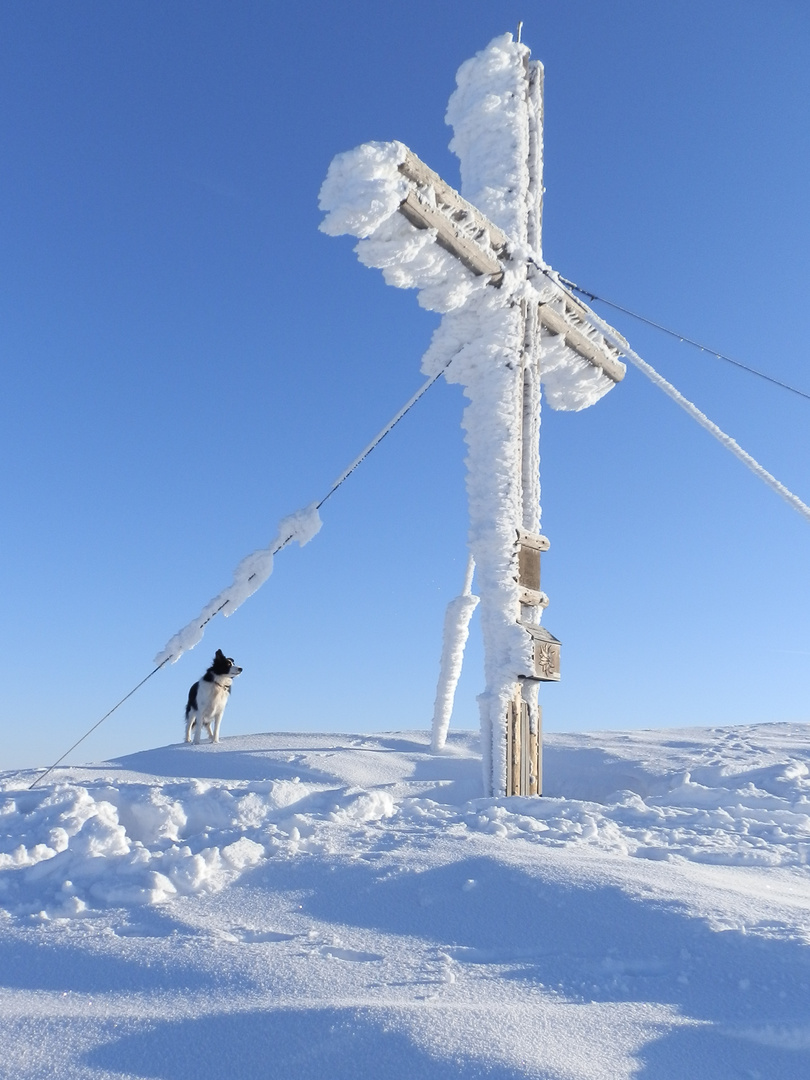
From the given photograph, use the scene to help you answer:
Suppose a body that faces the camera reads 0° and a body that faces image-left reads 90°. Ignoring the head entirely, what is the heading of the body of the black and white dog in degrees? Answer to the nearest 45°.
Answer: approximately 315°

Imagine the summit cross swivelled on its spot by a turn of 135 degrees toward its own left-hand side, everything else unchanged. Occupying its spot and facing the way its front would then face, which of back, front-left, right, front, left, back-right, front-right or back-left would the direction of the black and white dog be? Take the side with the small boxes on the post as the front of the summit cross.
front-left

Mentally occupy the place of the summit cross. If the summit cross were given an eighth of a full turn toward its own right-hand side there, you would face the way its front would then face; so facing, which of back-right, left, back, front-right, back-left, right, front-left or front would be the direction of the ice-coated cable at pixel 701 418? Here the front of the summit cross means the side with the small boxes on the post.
left

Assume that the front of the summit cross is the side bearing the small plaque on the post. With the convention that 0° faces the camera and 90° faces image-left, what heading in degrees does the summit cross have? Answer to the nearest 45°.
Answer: approximately 315°
